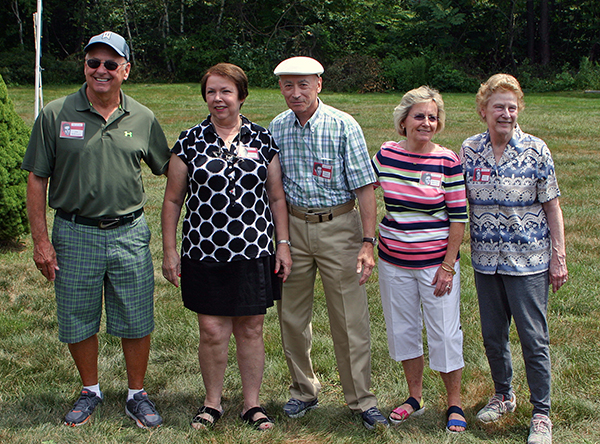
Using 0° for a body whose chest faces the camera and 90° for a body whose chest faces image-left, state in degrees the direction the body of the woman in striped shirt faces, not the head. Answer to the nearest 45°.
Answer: approximately 0°

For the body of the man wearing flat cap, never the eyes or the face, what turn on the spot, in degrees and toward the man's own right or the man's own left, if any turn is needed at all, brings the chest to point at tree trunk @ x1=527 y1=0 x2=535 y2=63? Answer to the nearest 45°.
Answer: approximately 180°

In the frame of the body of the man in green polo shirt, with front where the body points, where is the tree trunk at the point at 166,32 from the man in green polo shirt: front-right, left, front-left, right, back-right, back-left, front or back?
back

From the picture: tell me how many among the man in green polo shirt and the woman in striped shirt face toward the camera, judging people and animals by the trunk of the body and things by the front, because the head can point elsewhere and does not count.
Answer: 2

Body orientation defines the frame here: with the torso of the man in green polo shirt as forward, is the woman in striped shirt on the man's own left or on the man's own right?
on the man's own left

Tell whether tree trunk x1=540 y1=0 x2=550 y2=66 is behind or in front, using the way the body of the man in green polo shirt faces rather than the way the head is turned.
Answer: behind

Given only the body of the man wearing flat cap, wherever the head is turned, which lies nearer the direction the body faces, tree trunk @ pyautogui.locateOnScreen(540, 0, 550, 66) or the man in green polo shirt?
the man in green polo shirt

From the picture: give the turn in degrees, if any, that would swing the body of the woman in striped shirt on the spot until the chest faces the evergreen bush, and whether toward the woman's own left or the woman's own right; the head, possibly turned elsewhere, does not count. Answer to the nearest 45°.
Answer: approximately 135° to the woman's own right

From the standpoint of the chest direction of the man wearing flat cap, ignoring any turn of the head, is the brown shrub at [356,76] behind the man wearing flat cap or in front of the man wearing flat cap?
behind

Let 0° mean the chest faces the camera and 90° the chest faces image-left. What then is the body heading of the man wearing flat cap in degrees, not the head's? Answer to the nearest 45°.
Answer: approximately 0°
